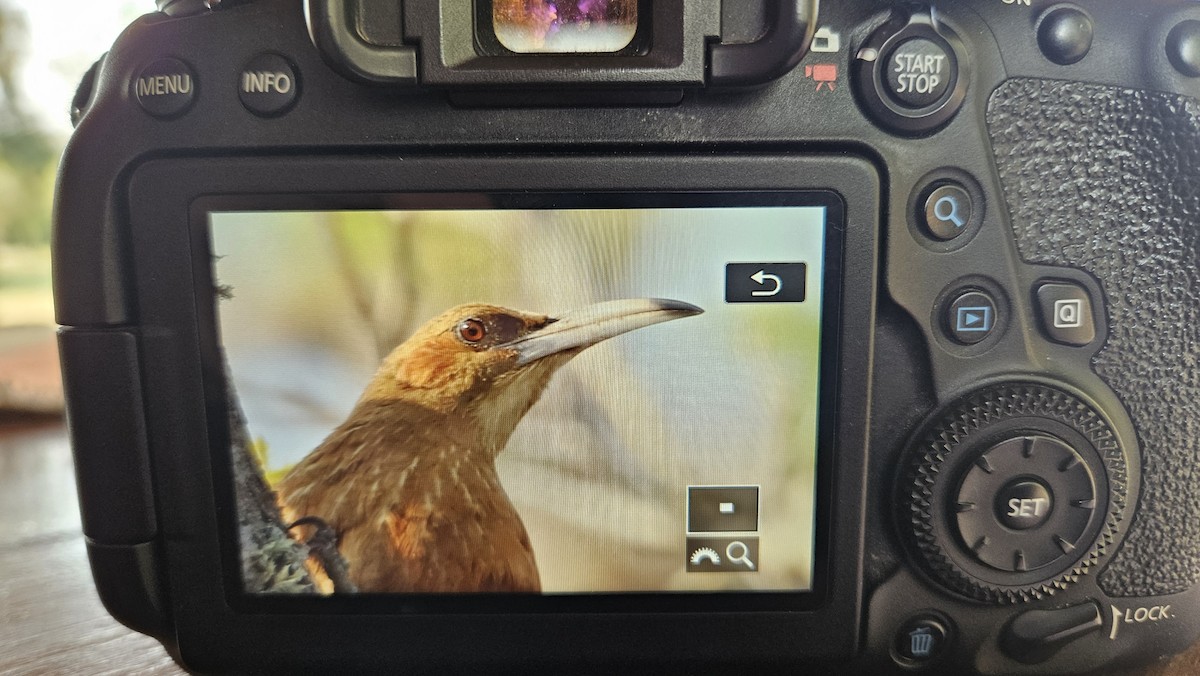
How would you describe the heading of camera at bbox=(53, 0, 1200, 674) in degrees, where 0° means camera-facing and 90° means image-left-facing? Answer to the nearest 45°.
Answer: approximately 180°
